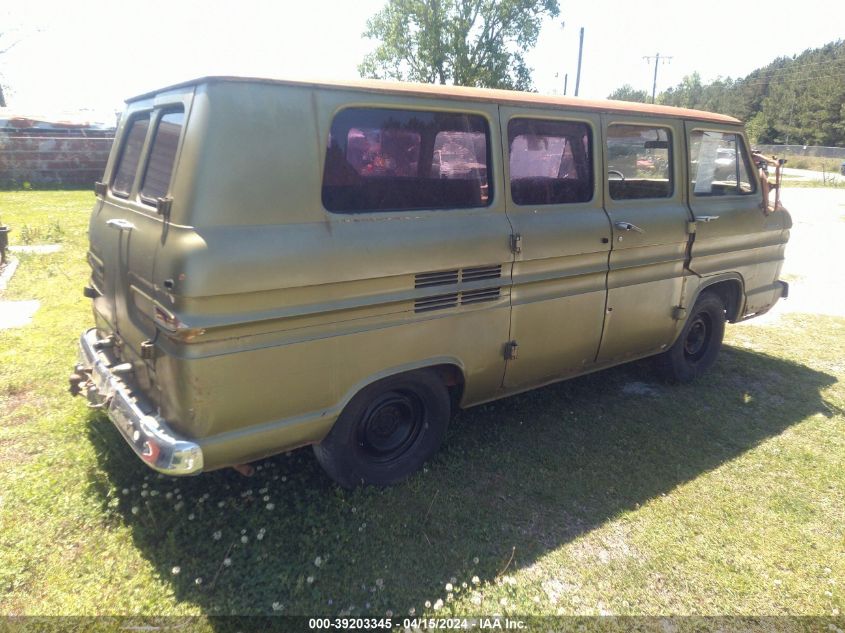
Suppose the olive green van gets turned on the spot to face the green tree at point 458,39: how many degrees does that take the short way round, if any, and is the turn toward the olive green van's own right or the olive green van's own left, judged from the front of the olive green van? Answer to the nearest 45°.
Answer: approximately 45° to the olive green van's own left

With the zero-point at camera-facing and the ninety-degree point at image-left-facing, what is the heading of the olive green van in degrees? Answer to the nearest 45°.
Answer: approximately 225°
